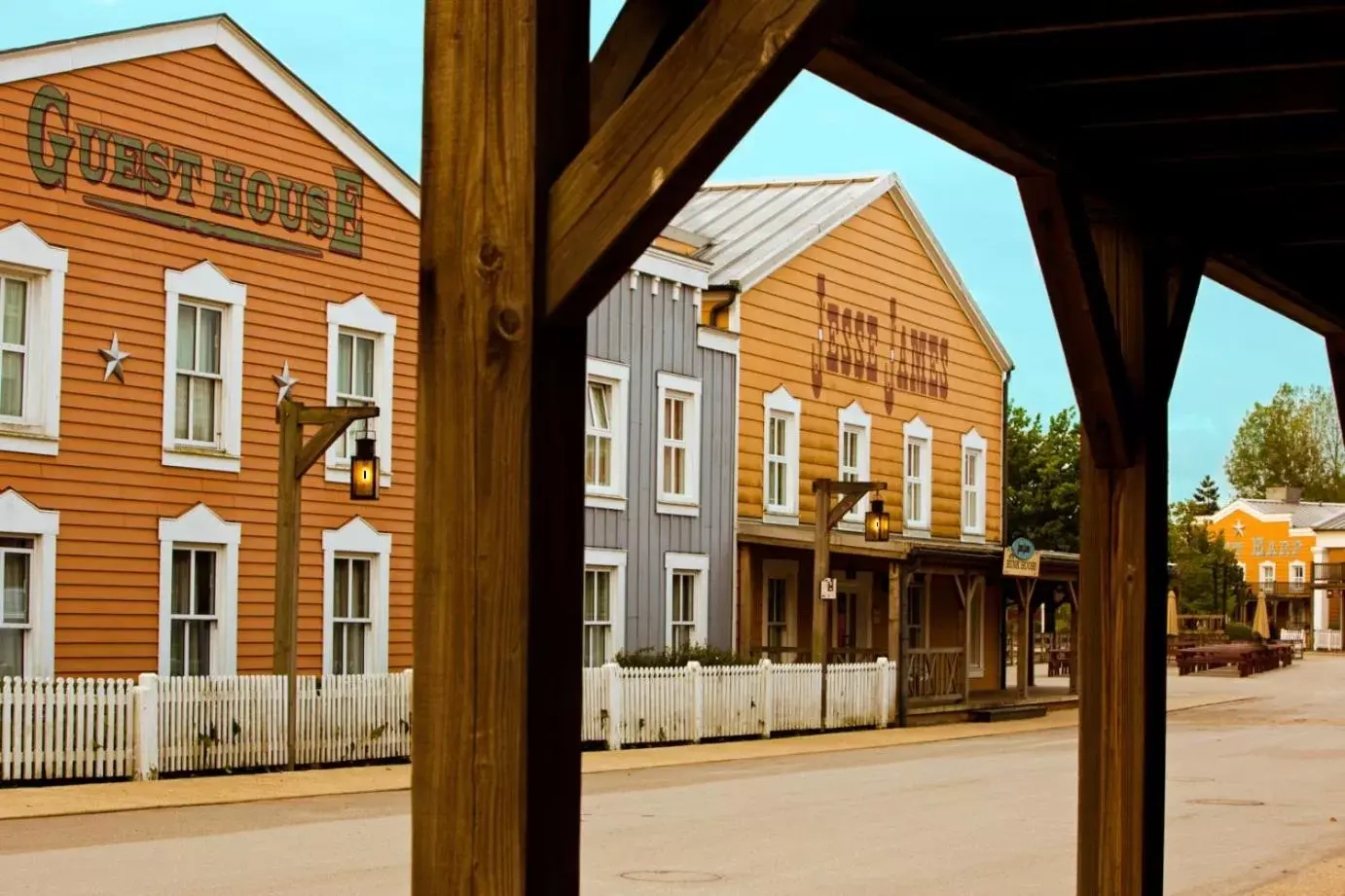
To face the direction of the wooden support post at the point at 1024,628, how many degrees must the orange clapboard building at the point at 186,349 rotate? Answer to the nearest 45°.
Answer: approximately 90° to its left

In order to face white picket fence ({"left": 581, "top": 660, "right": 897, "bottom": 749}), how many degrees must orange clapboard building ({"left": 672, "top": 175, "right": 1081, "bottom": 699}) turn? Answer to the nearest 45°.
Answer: approximately 45° to its right

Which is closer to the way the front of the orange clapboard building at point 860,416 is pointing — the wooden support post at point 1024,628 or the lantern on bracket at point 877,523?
the lantern on bracket

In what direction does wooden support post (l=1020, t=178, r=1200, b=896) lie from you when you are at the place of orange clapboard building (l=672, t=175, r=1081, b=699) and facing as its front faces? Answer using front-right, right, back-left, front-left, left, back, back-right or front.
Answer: front-right

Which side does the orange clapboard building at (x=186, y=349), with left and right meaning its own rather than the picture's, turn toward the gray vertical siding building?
left

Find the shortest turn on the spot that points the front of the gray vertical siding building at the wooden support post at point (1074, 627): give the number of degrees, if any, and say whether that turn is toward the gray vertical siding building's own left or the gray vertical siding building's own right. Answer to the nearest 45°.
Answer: approximately 90° to the gray vertical siding building's own left
